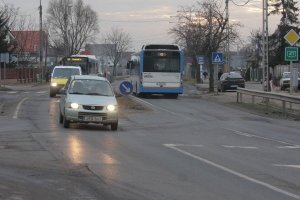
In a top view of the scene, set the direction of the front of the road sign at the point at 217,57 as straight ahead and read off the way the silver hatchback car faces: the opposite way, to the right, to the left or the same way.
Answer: the same way

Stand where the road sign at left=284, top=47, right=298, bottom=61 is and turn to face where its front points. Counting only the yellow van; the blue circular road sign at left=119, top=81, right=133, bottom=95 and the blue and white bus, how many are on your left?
0

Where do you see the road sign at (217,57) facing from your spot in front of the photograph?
facing the viewer

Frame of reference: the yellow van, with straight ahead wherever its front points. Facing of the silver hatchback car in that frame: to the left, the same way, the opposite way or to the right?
the same way

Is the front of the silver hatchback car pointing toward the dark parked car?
no

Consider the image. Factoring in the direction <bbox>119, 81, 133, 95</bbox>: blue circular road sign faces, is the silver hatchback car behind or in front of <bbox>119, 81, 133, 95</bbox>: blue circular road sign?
in front

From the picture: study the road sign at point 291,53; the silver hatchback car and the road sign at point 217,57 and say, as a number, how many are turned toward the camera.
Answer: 3

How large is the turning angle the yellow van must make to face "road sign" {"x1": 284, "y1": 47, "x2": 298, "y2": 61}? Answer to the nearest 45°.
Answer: approximately 45° to its left

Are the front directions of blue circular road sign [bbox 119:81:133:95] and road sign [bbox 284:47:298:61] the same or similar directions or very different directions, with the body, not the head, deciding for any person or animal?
same or similar directions

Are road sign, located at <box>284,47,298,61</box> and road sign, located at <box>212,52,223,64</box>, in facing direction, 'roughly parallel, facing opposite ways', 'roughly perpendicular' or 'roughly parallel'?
roughly parallel

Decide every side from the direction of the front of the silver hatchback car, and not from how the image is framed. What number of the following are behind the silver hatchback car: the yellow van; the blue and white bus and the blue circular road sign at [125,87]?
3

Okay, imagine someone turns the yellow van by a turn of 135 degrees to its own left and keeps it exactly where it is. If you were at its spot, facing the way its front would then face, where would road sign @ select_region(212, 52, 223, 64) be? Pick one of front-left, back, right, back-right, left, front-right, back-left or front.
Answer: front-right

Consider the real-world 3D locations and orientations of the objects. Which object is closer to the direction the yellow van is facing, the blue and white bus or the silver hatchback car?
the silver hatchback car

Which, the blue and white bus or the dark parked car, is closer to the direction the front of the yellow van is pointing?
the blue and white bus

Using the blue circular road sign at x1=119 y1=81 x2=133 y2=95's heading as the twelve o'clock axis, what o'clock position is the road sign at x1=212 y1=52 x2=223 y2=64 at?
The road sign is roughly at 7 o'clock from the blue circular road sign.

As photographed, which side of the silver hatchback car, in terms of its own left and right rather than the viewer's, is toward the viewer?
front

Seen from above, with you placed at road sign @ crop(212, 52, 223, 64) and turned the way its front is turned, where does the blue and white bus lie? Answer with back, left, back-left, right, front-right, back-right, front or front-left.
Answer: front-right
